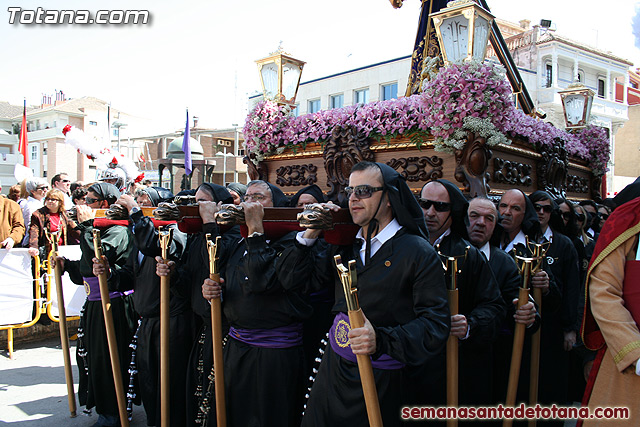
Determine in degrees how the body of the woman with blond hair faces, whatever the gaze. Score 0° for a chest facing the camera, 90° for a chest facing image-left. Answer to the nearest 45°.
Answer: approximately 315°

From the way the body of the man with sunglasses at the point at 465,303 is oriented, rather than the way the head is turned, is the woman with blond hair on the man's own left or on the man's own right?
on the man's own right

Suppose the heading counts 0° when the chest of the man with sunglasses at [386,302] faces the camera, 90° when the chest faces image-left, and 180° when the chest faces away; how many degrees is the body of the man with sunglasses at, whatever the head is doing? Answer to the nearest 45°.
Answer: approximately 45°

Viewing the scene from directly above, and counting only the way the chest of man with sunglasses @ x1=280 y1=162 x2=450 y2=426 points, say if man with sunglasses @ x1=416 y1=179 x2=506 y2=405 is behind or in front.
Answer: behind

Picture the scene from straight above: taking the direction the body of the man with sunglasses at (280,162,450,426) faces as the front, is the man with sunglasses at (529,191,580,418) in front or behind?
behind
